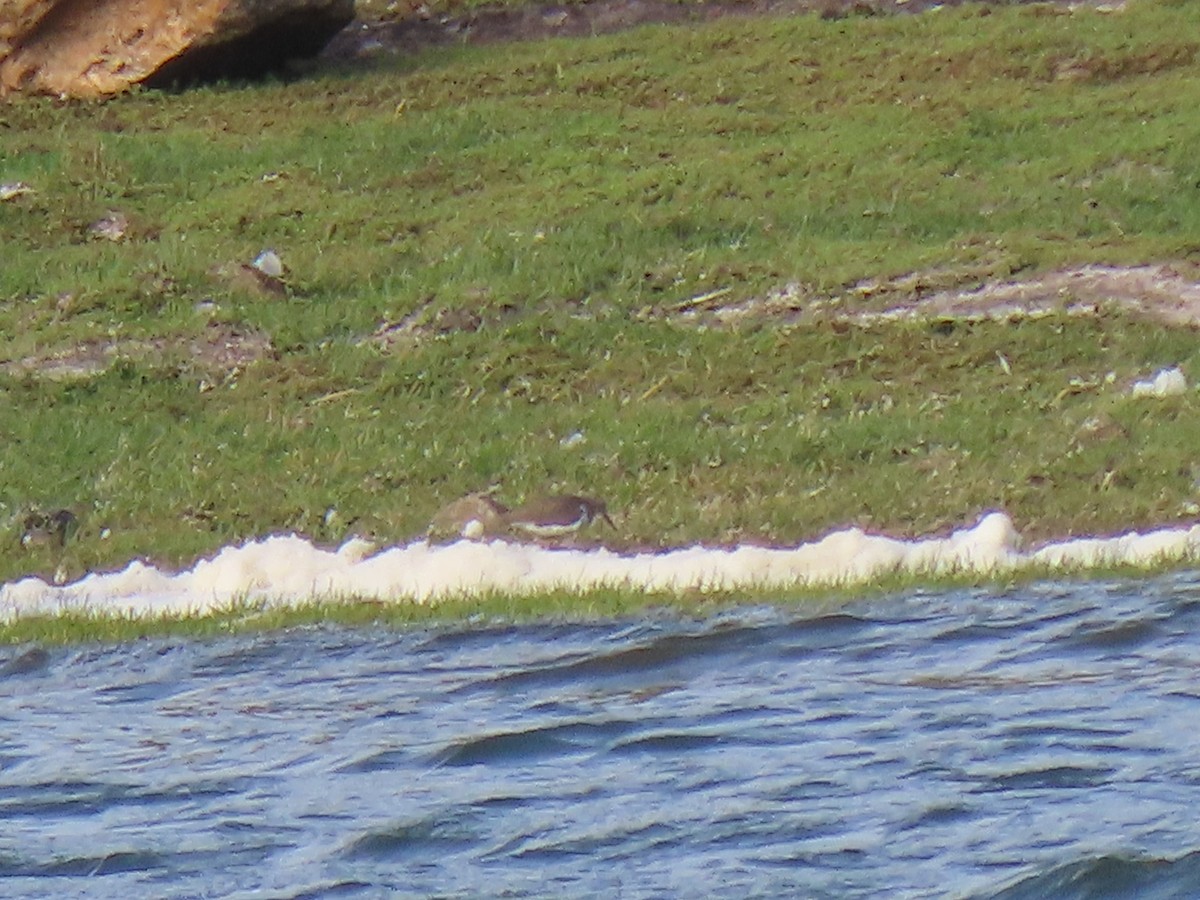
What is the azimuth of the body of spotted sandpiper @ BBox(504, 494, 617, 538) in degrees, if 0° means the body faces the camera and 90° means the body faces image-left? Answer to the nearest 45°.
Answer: approximately 270°

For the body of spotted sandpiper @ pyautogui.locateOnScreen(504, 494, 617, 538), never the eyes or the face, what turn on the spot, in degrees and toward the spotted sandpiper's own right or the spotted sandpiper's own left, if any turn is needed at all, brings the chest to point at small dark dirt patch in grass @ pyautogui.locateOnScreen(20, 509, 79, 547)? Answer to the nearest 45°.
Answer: approximately 180°

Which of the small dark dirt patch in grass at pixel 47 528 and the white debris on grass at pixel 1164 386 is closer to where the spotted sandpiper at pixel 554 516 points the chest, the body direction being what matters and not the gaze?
the white debris on grass

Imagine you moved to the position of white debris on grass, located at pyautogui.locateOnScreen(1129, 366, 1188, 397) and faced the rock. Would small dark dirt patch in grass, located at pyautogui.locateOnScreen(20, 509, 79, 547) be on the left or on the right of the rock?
left

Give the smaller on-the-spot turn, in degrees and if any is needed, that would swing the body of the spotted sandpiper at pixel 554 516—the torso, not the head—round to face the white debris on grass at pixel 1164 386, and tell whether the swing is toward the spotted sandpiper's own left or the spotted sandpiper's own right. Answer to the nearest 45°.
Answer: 0° — it already faces it
